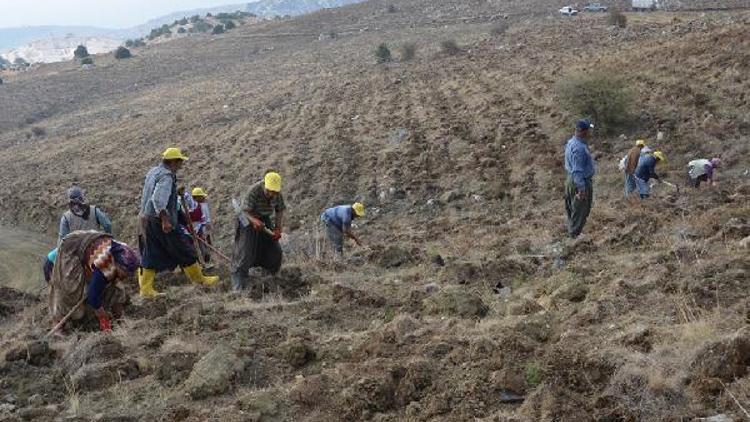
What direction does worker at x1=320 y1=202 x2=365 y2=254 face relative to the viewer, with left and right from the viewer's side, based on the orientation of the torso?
facing to the right of the viewer

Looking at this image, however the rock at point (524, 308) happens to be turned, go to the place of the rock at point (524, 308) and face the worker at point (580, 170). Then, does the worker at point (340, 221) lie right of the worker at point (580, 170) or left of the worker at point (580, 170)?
left

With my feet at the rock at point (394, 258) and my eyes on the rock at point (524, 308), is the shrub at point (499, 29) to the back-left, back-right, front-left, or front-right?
back-left

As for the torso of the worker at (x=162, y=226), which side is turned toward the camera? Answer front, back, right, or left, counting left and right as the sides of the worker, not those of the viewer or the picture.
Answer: right

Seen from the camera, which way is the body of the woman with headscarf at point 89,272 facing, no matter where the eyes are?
to the viewer's right

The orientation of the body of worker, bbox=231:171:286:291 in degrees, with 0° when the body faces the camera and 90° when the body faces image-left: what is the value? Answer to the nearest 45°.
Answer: approximately 315°

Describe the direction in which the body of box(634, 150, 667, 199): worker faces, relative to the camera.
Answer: to the viewer's right

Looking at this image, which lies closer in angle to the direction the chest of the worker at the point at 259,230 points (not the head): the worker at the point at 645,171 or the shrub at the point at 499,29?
the worker
